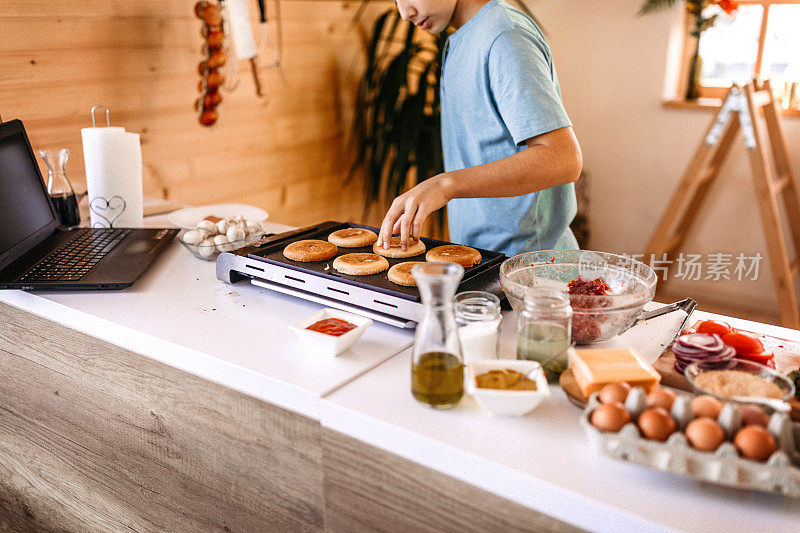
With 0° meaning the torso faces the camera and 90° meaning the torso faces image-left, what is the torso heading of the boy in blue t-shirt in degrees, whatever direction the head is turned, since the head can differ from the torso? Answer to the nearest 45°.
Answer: approximately 90°

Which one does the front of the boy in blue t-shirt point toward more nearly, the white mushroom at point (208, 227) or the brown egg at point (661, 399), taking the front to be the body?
the white mushroom

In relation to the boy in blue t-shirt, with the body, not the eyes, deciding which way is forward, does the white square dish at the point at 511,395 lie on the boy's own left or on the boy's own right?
on the boy's own left

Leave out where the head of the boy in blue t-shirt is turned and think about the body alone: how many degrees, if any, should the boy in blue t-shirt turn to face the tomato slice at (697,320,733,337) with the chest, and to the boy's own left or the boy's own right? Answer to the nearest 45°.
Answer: approximately 135° to the boy's own left

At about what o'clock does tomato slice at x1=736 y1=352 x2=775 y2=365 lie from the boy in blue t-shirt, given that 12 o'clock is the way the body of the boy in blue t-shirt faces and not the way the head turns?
The tomato slice is roughly at 8 o'clock from the boy in blue t-shirt.

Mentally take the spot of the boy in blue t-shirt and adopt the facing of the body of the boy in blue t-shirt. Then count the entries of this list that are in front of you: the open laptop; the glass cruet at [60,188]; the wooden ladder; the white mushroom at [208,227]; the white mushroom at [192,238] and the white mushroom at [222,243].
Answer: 5

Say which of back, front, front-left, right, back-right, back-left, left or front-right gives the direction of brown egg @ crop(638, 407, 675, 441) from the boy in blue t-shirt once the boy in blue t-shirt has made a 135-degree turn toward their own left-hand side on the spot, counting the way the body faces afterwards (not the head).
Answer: front-right

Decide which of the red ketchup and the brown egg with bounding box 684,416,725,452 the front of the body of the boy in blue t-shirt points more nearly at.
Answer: the red ketchup

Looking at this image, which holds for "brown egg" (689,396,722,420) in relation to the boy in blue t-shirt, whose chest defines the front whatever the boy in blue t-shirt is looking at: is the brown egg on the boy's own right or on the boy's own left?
on the boy's own left
